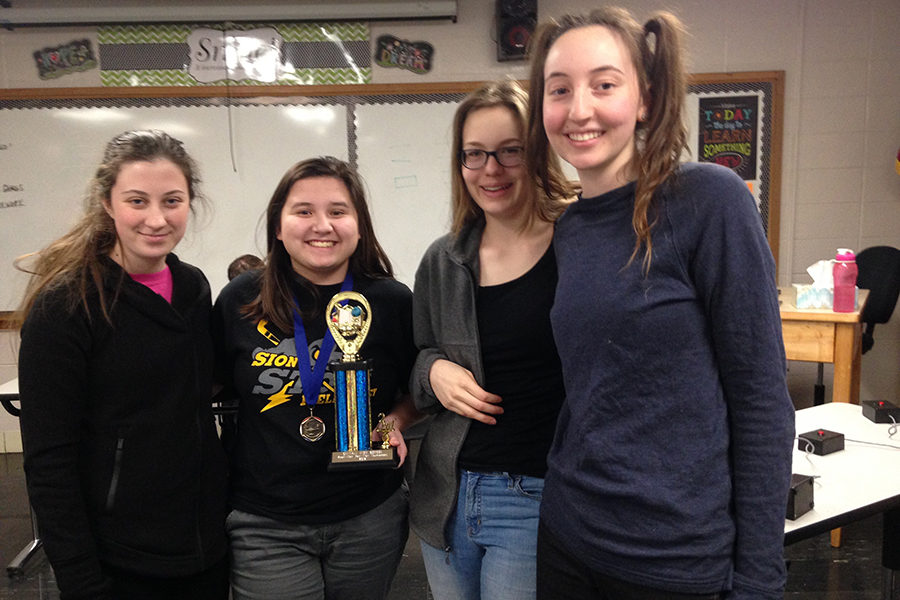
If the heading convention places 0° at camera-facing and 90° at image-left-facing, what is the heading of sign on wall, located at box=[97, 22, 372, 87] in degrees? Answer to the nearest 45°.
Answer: approximately 0°

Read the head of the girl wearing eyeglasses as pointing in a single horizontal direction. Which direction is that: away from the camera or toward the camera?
toward the camera

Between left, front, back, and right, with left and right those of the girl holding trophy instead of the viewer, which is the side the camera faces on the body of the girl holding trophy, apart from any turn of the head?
front

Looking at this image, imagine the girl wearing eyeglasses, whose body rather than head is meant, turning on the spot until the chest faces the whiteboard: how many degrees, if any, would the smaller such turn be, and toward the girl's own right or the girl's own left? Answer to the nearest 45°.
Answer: approximately 135° to the girl's own right

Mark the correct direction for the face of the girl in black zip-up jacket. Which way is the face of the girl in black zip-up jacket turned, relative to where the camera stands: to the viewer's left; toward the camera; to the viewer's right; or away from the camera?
toward the camera

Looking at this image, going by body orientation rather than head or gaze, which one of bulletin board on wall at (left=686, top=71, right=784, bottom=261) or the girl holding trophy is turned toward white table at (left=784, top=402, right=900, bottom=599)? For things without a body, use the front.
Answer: the bulletin board on wall

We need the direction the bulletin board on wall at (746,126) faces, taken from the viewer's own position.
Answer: facing the viewer

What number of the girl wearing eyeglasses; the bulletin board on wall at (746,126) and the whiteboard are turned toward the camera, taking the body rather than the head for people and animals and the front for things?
3

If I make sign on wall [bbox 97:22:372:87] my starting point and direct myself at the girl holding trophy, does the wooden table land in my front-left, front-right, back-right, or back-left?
front-left

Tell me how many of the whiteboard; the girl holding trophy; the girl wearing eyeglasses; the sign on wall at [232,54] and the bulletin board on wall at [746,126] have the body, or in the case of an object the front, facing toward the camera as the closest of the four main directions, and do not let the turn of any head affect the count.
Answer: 5

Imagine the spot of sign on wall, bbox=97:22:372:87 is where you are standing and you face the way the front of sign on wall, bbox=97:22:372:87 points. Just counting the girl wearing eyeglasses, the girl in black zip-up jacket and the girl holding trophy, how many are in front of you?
3

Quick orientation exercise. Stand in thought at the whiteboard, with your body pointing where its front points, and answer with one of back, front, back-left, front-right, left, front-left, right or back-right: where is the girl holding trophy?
front

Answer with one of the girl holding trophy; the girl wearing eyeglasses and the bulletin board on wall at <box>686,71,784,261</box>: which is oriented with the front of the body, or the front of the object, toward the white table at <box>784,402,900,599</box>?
the bulletin board on wall

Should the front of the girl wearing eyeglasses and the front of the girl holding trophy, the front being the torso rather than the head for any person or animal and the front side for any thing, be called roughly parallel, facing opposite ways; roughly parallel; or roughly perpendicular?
roughly parallel

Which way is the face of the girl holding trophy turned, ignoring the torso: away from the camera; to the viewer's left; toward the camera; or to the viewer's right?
toward the camera
